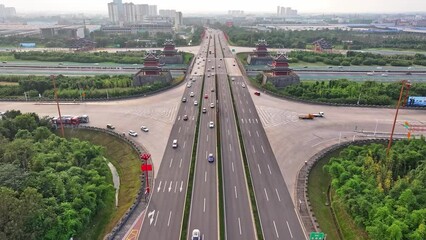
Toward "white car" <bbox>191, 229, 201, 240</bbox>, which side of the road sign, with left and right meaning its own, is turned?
right

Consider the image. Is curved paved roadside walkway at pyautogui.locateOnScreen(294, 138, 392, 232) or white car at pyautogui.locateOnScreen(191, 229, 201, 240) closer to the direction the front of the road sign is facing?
the white car

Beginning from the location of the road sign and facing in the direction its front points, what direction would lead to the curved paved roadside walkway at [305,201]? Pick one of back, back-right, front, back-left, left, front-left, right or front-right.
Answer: back

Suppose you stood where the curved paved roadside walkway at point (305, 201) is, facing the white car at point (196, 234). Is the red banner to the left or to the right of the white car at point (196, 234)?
right

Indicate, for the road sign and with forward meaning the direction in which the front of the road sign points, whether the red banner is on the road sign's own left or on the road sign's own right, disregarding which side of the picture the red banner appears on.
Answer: on the road sign's own right

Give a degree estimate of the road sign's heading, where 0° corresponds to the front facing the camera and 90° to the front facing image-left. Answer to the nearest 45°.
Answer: approximately 0°

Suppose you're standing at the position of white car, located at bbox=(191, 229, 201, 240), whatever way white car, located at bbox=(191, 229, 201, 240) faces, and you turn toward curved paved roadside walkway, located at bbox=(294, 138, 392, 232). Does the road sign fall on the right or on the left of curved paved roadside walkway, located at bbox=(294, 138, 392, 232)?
right
